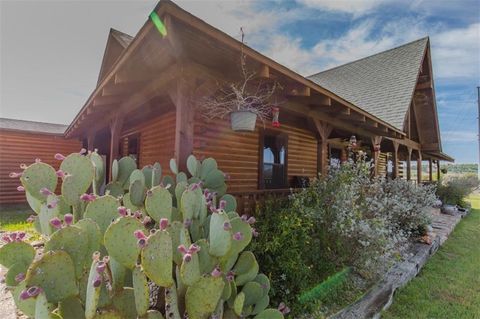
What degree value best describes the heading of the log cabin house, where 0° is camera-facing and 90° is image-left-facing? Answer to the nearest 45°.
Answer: approximately 315°

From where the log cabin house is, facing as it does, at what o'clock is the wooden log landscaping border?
The wooden log landscaping border is roughly at 12 o'clock from the log cabin house.

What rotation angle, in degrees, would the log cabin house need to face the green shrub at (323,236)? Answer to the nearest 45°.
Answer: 0° — it already faces it
